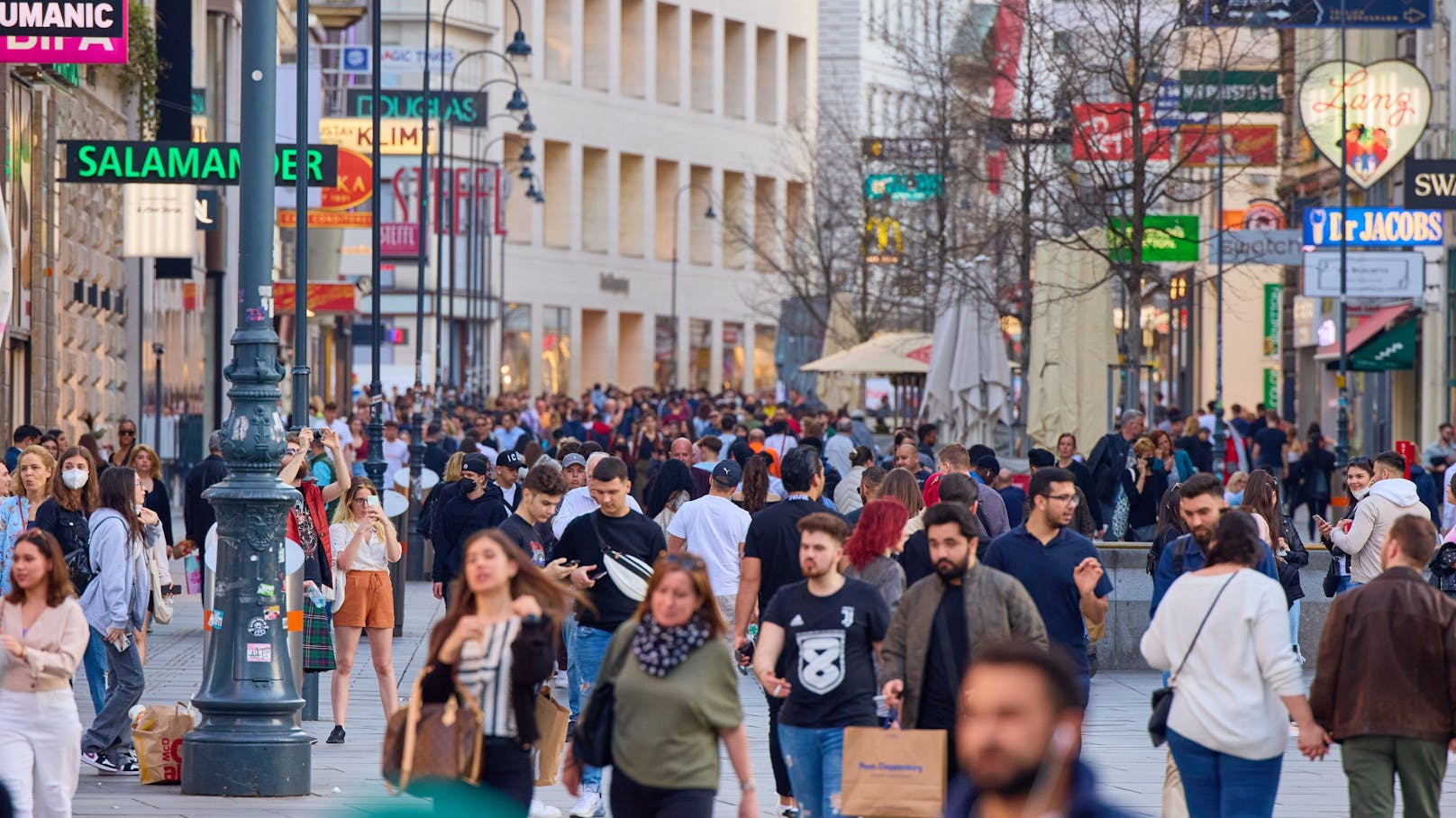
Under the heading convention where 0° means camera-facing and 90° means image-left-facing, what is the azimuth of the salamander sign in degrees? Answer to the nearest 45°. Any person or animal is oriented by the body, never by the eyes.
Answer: approximately 0°

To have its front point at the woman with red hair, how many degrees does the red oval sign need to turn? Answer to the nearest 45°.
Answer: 0° — it already faces them

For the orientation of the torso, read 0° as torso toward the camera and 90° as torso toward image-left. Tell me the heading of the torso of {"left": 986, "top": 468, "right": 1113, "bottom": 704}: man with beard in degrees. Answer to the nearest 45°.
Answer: approximately 315°

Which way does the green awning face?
to the viewer's left

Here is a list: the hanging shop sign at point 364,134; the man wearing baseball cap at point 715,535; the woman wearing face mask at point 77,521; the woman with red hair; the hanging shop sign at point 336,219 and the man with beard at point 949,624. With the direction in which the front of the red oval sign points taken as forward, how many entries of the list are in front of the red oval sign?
4

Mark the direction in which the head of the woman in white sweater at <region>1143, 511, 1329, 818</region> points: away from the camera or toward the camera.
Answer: away from the camera

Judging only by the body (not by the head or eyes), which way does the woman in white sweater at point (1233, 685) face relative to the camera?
away from the camera

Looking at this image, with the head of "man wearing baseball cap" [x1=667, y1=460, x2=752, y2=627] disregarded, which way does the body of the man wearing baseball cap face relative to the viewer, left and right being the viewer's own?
facing away from the viewer

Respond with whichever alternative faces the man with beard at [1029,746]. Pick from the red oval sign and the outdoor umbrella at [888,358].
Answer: the red oval sign

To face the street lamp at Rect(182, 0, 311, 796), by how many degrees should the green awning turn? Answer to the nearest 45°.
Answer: approximately 90° to its left
